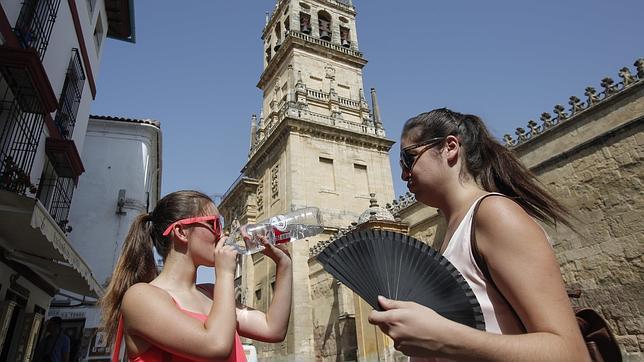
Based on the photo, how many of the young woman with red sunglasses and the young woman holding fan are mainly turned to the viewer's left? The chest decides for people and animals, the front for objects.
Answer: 1

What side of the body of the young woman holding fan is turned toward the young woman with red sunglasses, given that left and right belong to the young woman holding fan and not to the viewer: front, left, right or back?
front

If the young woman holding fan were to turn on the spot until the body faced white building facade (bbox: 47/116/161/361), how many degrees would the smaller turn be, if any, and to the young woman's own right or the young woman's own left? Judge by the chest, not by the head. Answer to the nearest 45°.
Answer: approximately 45° to the young woman's own right

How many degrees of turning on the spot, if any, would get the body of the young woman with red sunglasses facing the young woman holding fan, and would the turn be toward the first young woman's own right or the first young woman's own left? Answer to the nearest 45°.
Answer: approximately 45° to the first young woman's own right

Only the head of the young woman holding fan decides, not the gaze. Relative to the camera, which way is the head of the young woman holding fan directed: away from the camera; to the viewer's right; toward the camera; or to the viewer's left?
to the viewer's left

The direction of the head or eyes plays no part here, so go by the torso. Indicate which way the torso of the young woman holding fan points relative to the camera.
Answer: to the viewer's left

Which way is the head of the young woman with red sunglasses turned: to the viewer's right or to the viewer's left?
to the viewer's right

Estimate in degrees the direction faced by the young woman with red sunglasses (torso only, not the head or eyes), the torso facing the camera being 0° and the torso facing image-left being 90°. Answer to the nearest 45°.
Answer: approximately 270°

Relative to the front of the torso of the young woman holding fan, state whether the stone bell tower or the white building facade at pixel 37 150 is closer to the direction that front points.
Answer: the white building facade
